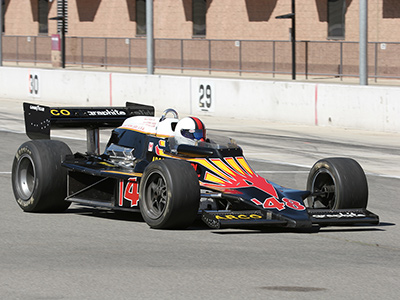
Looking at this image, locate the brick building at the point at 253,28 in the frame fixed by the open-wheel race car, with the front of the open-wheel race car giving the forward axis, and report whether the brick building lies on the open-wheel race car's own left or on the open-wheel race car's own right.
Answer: on the open-wheel race car's own left

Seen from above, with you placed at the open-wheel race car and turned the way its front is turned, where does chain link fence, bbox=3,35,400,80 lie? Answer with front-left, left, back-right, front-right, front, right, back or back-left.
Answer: back-left

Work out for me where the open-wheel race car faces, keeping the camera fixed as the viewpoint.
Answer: facing the viewer and to the right of the viewer

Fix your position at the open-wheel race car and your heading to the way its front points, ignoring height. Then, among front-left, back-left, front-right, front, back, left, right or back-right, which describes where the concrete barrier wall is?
back-left
